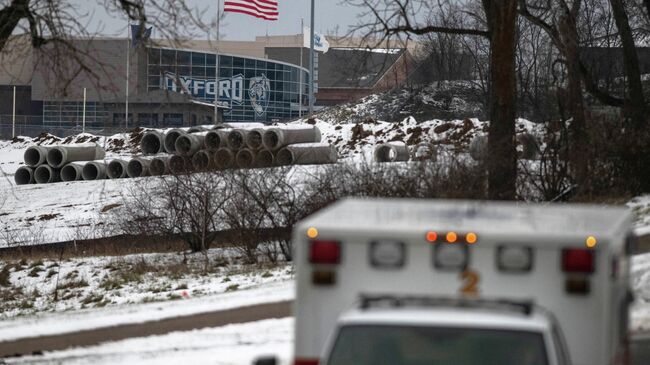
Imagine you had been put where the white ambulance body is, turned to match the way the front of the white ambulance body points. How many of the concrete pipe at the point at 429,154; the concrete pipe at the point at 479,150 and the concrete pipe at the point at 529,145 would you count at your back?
3

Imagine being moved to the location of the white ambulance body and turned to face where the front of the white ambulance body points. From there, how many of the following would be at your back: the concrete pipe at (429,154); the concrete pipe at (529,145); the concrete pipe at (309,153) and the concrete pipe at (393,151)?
4

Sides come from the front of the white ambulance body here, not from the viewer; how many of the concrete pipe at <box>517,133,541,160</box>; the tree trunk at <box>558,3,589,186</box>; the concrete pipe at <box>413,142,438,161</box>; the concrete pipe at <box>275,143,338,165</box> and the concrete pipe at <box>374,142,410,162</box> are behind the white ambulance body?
5

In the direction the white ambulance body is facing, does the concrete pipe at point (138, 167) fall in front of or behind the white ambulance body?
behind

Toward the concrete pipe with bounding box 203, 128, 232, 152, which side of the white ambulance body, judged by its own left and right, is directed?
back

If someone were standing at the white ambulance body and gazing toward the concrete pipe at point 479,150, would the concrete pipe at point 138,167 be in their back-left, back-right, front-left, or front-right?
front-left

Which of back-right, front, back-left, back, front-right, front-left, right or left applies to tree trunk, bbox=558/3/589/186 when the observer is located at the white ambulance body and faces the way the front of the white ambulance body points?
back

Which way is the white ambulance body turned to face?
toward the camera

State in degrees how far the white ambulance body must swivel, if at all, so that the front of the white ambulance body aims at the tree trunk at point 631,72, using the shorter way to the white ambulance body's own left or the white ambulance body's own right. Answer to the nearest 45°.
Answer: approximately 180°

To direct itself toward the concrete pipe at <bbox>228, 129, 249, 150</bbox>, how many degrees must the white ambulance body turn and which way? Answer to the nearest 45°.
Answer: approximately 180°

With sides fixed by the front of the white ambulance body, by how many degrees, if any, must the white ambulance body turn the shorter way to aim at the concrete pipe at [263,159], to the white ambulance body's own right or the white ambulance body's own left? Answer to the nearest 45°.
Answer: approximately 180°
